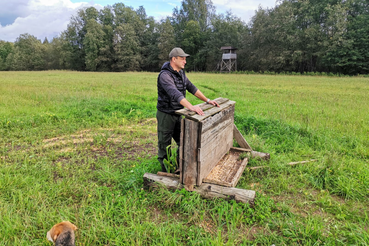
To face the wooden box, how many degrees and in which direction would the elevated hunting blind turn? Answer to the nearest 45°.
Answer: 0° — it already faces it

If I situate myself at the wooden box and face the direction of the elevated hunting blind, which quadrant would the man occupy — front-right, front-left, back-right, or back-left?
front-left

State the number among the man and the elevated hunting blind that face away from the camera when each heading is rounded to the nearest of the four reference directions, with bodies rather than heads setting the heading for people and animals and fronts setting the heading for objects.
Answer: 0

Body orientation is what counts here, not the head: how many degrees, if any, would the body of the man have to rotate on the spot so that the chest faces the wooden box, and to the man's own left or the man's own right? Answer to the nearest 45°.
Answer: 0° — they already face it

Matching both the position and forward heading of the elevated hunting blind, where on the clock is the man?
The man is roughly at 12 o'clock from the elevated hunting blind.

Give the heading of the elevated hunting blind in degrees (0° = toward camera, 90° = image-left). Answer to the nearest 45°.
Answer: approximately 0°

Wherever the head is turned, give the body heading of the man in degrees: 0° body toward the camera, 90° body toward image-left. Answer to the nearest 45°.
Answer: approximately 315°

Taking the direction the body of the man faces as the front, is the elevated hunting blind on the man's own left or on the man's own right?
on the man's own left

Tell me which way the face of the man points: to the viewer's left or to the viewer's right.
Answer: to the viewer's right

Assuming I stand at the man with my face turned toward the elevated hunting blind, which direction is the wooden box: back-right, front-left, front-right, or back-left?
back-right
